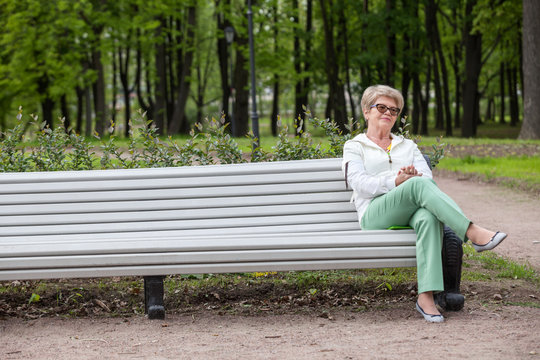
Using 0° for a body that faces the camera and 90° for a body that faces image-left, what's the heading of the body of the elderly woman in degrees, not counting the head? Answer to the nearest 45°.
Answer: approximately 315°

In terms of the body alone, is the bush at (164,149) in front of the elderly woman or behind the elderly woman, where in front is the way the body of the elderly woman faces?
behind

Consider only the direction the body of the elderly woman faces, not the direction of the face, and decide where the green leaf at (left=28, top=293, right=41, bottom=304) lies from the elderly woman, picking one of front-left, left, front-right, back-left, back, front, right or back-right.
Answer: back-right
